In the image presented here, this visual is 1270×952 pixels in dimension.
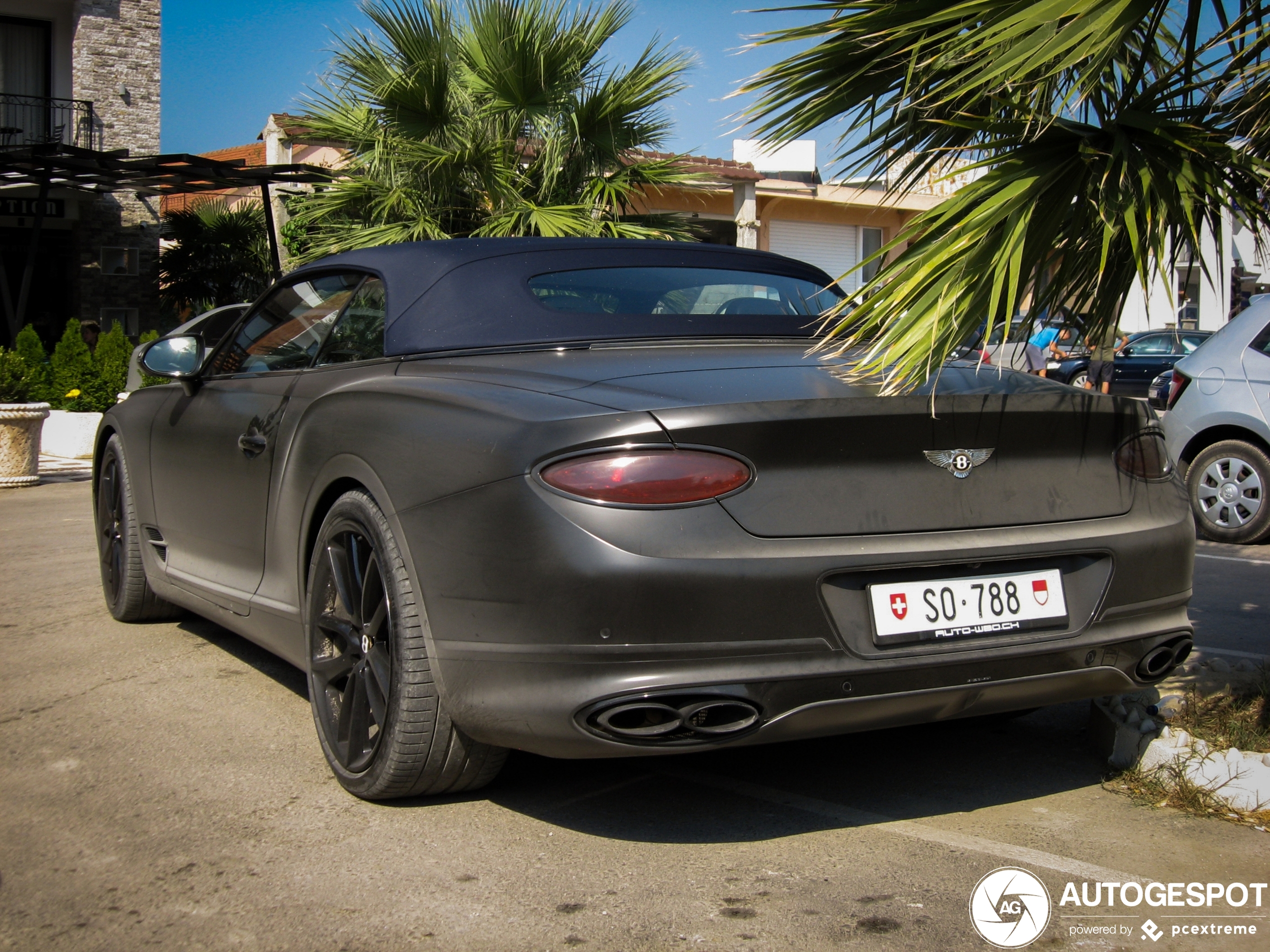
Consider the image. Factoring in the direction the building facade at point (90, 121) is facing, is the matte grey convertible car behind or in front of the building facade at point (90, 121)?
in front

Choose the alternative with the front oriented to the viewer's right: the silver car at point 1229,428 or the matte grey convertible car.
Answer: the silver car

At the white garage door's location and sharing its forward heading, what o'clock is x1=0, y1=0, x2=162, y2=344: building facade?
The building facade is roughly at 2 o'clock from the white garage door.

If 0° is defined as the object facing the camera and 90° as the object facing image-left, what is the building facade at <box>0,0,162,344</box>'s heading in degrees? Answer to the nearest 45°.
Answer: approximately 0°

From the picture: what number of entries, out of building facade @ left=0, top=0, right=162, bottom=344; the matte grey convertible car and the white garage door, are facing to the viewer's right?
0

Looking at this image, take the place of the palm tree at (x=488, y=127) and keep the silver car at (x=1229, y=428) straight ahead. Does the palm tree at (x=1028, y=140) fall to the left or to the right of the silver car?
right

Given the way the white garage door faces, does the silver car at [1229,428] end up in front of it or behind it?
in front

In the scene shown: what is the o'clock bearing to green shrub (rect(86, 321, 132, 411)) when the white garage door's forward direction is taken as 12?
The green shrub is roughly at 1 o'clock from the white garage door.

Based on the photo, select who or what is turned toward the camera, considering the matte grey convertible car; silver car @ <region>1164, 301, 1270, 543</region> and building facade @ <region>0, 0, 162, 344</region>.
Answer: the building facade

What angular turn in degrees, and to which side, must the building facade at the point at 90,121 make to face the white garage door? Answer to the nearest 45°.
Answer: approximately 90° to its left

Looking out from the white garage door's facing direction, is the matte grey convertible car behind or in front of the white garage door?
in front

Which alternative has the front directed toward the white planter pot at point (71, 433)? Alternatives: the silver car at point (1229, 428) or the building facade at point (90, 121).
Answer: the building facade
